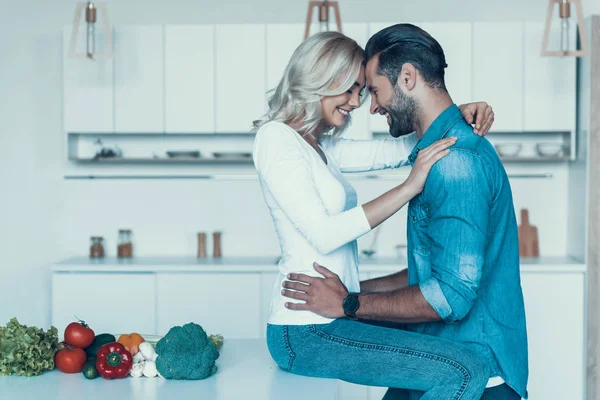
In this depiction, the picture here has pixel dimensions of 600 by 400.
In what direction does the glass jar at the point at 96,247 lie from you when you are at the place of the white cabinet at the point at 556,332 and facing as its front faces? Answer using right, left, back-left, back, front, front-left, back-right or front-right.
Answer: right

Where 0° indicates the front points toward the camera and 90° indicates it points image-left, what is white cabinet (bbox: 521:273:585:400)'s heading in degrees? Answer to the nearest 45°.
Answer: approximately 0°

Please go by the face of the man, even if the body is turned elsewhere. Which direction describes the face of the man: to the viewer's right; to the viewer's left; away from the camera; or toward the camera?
to the viewer's left

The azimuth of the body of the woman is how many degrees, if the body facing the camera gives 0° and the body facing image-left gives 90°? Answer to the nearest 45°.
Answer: approximately 270°

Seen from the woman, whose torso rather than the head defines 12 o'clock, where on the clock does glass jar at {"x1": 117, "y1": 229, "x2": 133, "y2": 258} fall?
The glass jar is roughly at 8 o'clock from the woman.

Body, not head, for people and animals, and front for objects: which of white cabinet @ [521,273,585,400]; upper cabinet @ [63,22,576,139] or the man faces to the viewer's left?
the man

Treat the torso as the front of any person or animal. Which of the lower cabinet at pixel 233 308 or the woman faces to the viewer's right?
the woman

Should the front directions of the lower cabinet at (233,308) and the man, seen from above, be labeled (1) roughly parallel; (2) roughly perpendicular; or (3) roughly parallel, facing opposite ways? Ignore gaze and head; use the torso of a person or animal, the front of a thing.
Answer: roughly perpendicular

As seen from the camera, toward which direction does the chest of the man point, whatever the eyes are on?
to the viewer's left

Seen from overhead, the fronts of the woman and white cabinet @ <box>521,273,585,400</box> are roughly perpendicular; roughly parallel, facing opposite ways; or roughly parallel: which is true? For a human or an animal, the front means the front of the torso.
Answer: roughly perpendicular

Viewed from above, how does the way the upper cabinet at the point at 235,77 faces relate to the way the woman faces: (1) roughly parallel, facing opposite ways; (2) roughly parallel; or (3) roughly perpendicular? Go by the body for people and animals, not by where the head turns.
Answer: roughly perpendicular

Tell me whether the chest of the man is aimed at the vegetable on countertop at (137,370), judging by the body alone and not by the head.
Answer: yes

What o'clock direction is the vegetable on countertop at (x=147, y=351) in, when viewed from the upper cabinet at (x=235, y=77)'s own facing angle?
The vegetable on countertop is roughly at 12 o'clock from the upper cabinet.

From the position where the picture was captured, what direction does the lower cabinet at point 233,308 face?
facing the viewer

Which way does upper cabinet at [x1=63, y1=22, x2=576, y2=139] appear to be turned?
toward the camera

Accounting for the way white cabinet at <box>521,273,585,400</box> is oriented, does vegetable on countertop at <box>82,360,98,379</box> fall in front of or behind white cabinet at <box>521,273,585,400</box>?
in front
